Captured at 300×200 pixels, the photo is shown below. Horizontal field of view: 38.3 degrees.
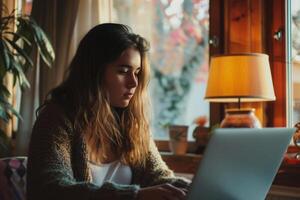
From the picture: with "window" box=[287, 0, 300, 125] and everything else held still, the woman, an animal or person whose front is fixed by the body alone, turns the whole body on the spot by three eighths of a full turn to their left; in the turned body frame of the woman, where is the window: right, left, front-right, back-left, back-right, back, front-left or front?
front-right

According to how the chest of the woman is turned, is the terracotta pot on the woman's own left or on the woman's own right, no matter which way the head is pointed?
on the woman's own left

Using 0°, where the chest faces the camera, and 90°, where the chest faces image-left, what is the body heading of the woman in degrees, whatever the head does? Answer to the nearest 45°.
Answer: approximately 315°

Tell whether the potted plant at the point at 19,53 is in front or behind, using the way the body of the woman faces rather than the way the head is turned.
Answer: behind
